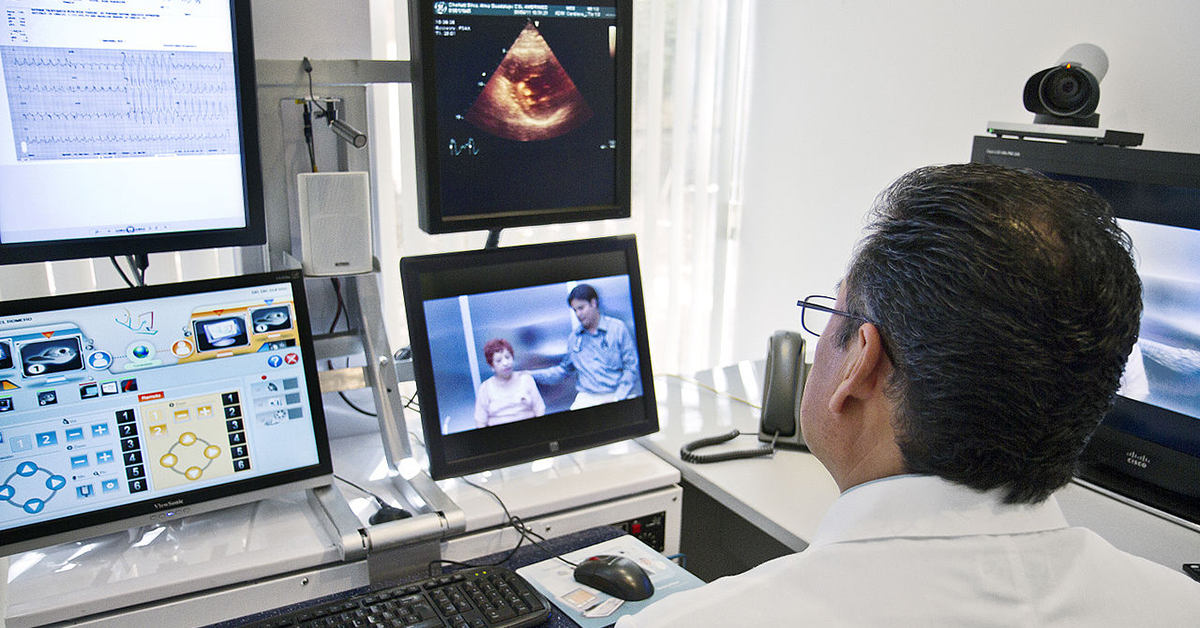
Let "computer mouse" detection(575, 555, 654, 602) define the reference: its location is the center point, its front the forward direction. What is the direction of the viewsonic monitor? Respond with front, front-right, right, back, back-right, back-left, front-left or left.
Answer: front-left

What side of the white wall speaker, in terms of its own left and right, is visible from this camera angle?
front

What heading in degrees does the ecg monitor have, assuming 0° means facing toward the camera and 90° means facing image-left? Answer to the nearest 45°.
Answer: approximately 315°

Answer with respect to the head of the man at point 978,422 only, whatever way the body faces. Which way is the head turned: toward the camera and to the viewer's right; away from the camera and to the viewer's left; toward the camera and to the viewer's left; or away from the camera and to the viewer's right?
away from the camera and to the viewer's left

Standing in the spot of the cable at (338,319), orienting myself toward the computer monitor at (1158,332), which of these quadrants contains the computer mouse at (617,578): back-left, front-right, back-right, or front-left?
front-right

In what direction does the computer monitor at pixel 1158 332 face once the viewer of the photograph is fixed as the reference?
facing the viewer and to the left of the viewer

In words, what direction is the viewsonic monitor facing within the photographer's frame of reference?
facing the viewer and to the right of the viewer

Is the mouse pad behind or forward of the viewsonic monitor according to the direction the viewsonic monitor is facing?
forward

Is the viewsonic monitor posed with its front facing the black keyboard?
yes

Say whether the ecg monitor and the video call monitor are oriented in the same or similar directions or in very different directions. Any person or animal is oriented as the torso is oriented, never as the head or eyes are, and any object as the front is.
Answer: same or similar directions

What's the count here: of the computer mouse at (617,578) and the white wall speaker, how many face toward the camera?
1
